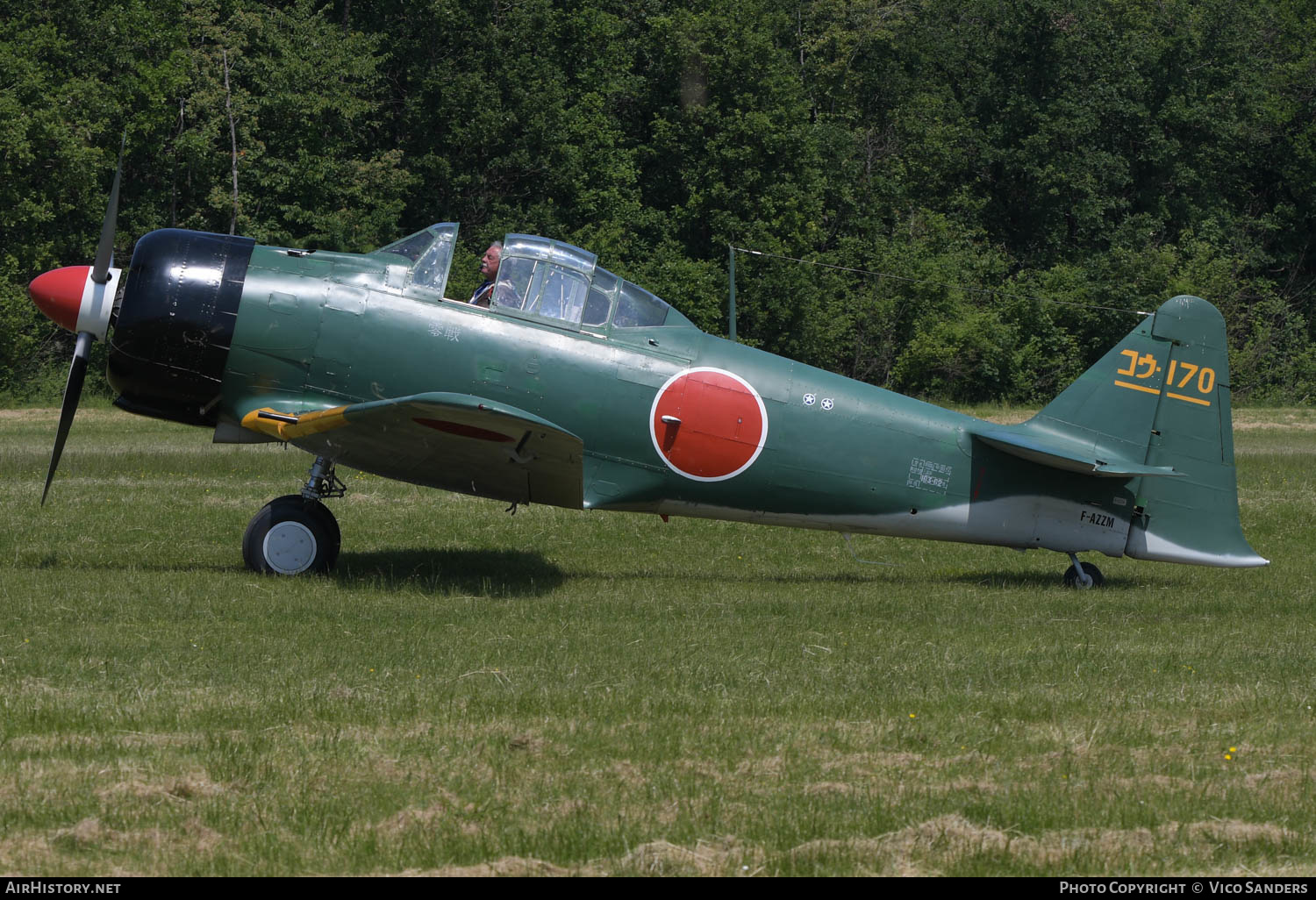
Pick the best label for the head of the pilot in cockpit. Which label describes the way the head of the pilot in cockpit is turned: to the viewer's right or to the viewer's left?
to the viewer's left

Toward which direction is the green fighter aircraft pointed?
to the viewer's left
